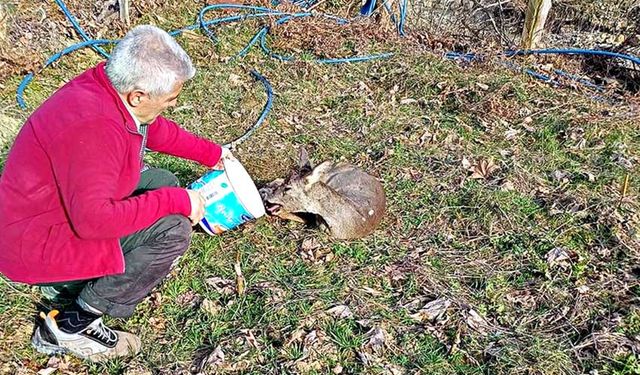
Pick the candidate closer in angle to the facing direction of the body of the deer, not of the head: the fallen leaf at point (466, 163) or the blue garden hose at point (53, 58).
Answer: the blue garden hose

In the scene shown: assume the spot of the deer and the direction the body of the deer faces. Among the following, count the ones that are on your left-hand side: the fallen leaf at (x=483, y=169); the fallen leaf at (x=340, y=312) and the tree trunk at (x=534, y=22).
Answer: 1

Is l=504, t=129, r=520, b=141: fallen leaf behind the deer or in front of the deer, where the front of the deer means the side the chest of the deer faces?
behind

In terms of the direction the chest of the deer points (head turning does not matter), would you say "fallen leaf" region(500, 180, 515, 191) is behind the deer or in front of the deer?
behind

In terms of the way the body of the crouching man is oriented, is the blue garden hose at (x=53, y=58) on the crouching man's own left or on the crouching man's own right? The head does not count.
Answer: on the crouching man's own left

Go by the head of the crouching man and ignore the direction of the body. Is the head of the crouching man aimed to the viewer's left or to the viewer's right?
to the viewer's right

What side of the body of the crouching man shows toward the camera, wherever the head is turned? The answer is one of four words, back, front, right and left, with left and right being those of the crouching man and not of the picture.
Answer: right

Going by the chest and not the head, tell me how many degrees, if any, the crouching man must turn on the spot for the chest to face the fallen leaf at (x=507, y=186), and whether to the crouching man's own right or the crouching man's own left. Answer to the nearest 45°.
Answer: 0° — they already face it

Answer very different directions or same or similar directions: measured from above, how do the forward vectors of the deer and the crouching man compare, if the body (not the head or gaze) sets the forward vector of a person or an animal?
very different directions

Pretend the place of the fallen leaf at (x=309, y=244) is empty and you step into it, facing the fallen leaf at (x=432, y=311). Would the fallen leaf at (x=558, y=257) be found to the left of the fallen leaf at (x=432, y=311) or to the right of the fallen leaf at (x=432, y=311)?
left

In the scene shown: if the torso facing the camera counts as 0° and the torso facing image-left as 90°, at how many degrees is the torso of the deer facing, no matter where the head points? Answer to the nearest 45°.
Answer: approximately 90°

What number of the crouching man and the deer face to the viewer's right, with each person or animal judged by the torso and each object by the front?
1

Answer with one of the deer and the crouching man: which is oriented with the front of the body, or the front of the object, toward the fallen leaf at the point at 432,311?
the crouching man
